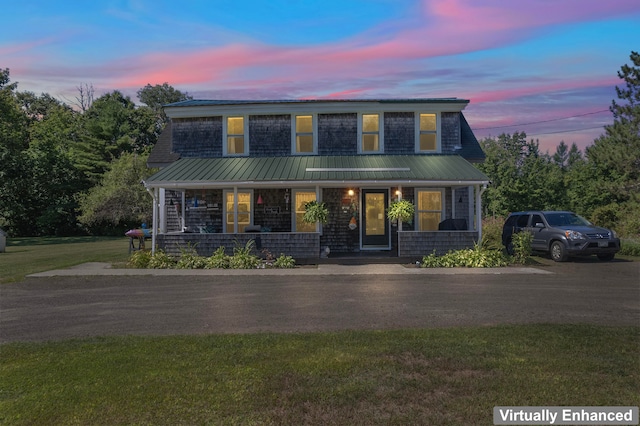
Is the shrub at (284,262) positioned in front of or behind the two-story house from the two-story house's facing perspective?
in front

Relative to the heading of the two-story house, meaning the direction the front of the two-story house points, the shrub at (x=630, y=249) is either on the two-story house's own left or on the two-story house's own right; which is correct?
on the two-story house's own left

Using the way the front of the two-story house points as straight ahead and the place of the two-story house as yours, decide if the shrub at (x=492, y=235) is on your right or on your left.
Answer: on your left

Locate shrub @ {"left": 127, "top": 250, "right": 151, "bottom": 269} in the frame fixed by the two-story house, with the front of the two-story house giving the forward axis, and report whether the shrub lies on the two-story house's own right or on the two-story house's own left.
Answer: on the two-story house's own right

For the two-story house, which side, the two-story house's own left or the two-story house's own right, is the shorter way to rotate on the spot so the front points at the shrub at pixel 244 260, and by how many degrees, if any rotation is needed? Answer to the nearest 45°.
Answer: approximately 45° to the two-story house's own right

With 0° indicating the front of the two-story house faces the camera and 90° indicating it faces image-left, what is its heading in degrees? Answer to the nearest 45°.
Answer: approximately 0°
